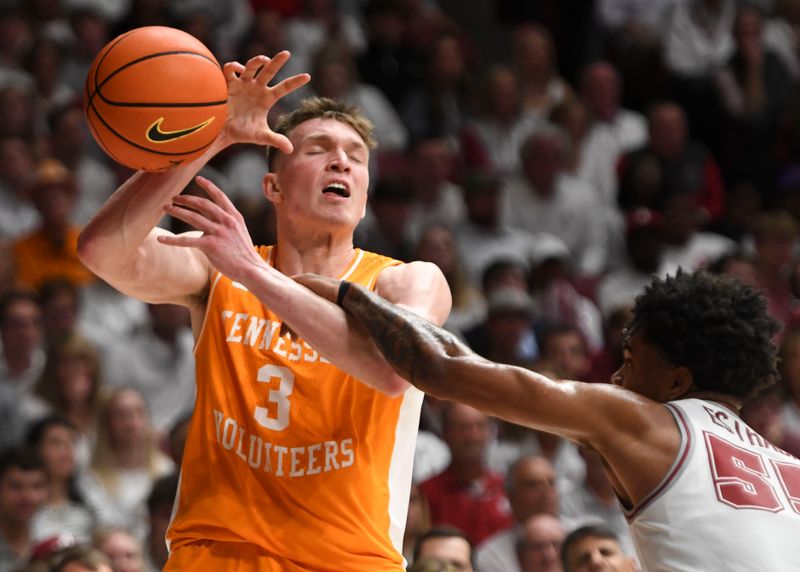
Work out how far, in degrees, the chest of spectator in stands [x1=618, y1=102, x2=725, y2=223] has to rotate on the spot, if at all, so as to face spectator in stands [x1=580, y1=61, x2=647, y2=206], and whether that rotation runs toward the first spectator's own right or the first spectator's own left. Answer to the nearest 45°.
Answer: approximately 135° to the first spectator's own right

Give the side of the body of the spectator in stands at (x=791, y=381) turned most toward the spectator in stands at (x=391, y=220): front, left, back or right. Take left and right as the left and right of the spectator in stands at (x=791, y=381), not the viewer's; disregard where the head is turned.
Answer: right

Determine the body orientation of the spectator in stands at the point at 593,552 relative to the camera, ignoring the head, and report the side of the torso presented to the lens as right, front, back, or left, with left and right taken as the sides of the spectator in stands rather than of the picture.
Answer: front

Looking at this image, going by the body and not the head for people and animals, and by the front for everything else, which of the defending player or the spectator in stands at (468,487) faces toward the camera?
the spectator in stands

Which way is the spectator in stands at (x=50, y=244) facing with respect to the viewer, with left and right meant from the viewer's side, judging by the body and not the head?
facing the viewer

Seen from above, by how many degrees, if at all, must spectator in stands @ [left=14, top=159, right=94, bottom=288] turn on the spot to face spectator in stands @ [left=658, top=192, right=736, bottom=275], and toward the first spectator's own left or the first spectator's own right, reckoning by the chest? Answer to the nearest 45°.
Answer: approximately 90° to the first spectator's own left

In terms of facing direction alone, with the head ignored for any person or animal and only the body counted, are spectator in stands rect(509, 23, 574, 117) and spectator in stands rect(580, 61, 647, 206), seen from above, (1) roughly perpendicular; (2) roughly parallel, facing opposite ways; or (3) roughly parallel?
roughly parallel

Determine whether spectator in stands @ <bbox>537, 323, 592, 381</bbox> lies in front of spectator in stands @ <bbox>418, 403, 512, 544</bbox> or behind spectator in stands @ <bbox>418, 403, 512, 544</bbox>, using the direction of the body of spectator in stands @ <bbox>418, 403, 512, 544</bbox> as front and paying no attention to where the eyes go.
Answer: behind

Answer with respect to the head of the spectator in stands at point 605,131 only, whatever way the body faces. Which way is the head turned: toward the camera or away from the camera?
toward the camera

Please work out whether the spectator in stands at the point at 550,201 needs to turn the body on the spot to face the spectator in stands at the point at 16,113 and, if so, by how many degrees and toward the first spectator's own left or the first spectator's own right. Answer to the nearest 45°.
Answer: approximately 45° to the first spectator's own right

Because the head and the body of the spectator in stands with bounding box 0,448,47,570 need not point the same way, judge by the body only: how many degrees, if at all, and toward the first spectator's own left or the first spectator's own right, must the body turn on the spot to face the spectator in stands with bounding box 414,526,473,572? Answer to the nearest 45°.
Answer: approximately 90° to the first spectator's own left

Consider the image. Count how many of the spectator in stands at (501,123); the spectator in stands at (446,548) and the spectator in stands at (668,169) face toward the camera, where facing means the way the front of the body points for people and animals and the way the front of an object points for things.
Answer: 3

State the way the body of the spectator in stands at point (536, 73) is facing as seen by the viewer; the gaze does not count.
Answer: toward the camera

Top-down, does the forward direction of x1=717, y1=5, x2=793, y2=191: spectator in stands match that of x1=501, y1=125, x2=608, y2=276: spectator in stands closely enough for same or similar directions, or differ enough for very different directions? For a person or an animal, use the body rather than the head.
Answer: same or similar directions
